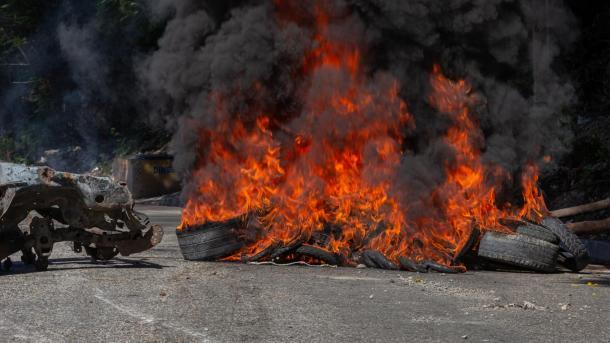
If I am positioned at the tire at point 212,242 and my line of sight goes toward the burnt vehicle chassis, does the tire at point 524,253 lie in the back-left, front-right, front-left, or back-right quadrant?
back-left

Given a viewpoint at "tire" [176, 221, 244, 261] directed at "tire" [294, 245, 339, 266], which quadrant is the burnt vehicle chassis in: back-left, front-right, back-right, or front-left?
back-right
